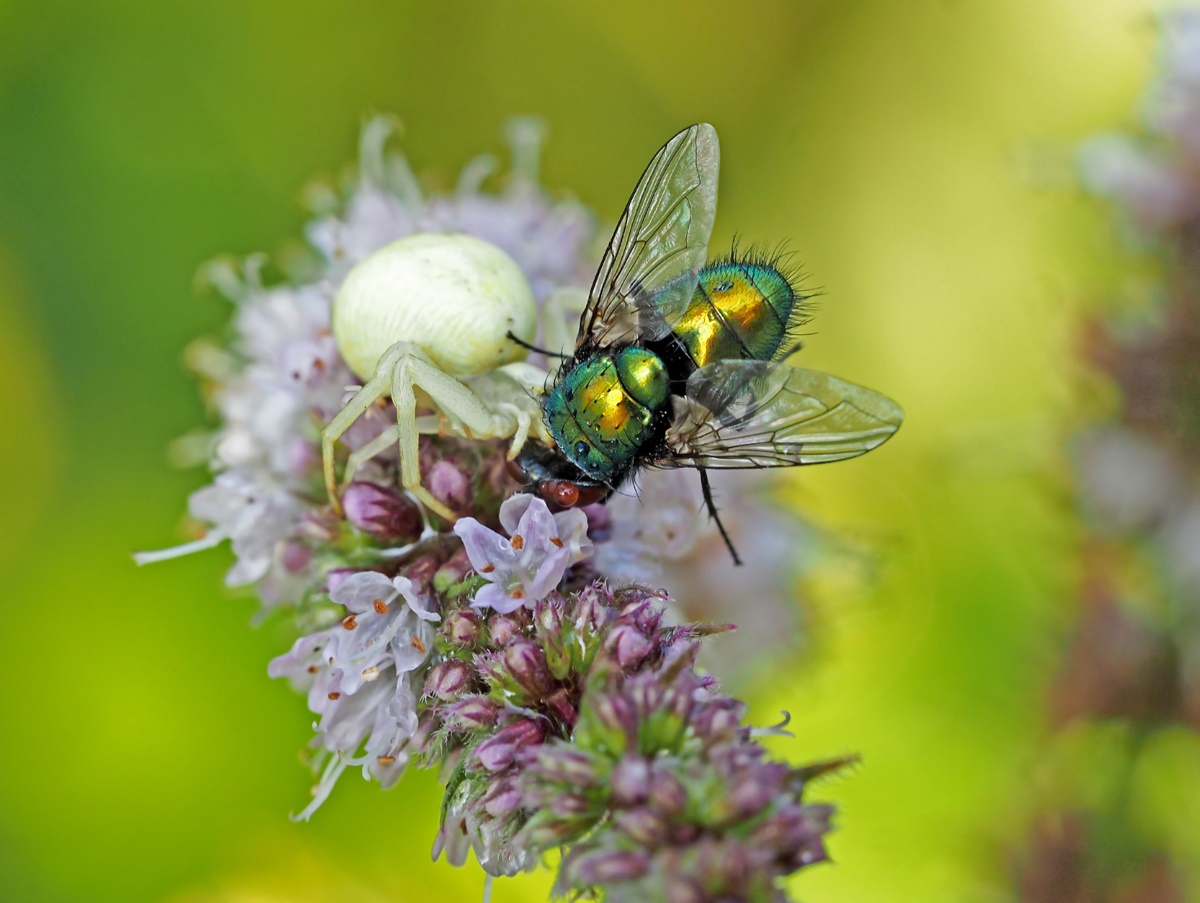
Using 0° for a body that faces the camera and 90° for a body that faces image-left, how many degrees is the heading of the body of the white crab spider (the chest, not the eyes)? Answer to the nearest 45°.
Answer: approximately 270°
